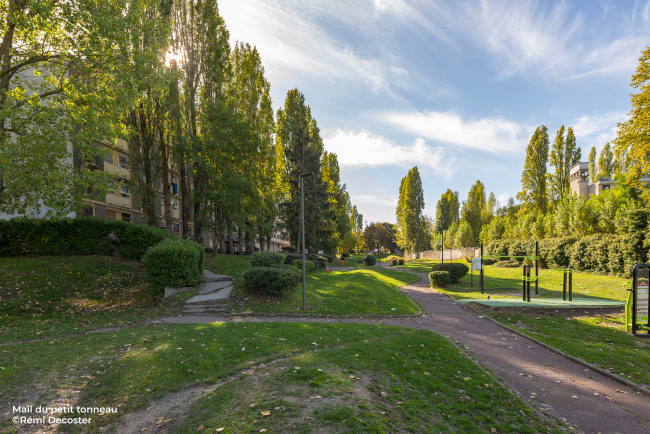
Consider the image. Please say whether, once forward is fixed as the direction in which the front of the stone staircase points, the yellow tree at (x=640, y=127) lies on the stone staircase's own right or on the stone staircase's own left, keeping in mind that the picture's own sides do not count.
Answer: on the stone staircase's own left

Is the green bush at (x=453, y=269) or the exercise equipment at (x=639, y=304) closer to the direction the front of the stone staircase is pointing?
the exercise equipment

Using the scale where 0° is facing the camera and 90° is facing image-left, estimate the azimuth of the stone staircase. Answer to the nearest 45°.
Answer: approximately 0°

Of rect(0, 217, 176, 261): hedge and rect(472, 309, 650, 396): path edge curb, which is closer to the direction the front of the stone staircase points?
the path edge curb

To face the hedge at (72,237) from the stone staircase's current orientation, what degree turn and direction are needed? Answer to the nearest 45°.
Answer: approximately 135° to its right

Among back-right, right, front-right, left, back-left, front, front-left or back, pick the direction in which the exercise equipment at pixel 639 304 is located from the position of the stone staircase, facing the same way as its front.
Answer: front-left
